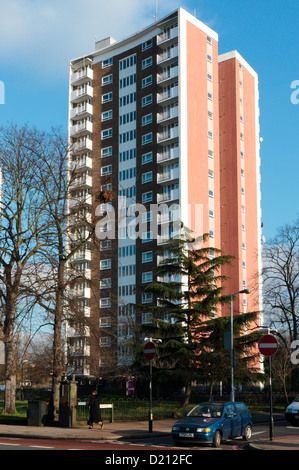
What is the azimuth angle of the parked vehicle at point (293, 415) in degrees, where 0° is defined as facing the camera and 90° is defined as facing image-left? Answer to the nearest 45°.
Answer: approximately 45°

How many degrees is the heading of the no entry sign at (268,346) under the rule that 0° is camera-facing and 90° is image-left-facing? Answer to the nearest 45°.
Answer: approximately 0°

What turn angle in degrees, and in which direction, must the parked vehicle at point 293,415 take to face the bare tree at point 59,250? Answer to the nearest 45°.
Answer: approximately 45° to its right
